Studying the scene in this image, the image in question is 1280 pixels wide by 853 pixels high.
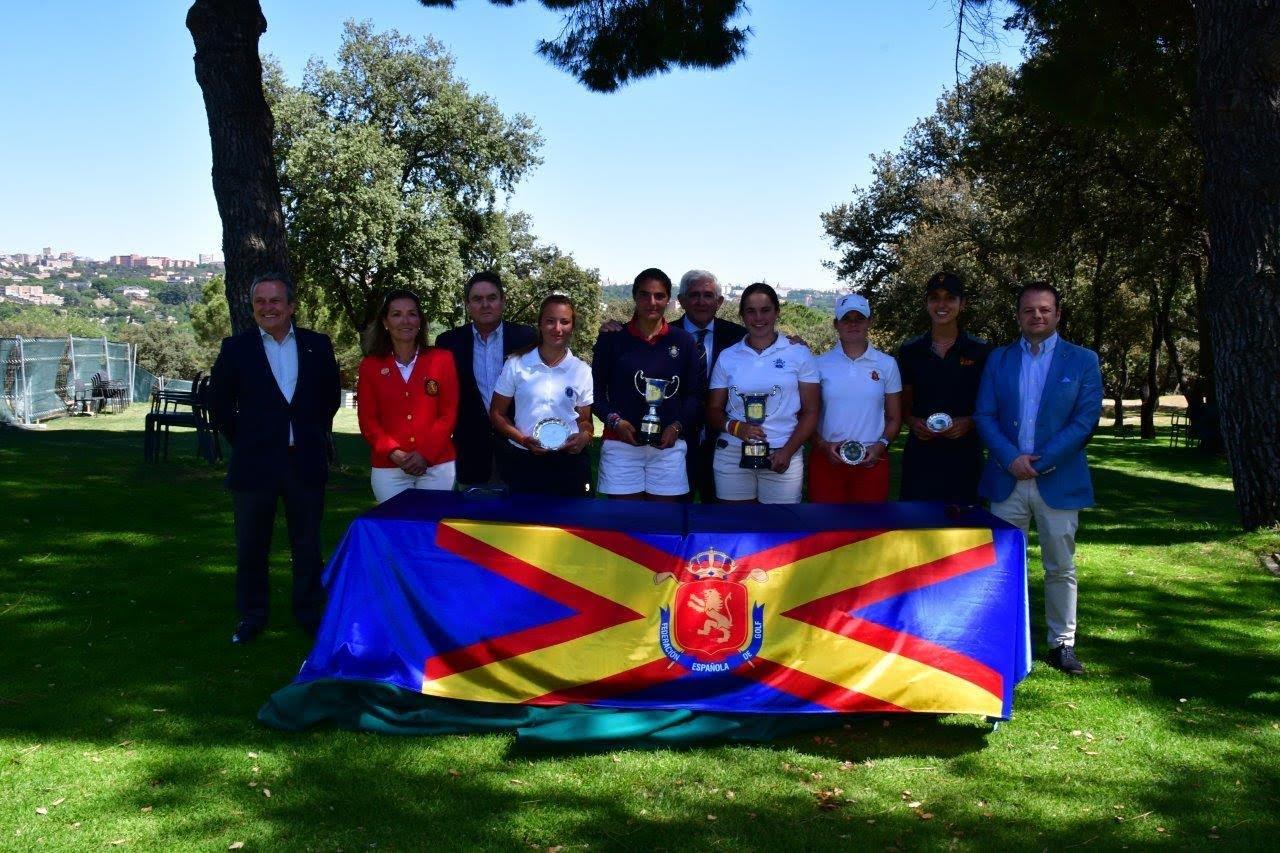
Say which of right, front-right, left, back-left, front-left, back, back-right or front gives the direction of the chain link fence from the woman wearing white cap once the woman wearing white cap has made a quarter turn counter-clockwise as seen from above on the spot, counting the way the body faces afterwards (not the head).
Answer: back-left

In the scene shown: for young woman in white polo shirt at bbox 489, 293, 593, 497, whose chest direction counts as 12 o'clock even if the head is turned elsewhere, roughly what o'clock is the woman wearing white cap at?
The woman wearing white cap is roughly at 9 o'clock from the young woman in white polo shirt.

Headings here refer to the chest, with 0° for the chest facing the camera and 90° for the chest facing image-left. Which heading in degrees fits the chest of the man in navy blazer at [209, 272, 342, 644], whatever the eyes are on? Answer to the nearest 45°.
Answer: approximately 0°

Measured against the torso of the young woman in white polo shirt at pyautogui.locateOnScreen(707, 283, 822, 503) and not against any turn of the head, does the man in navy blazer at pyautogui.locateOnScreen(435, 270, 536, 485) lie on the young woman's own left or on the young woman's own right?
on the young woman's own right

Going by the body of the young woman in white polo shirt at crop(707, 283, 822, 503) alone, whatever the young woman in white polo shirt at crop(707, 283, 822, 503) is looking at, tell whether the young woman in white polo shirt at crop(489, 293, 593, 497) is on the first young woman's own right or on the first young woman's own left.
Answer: on the first young woman's own right

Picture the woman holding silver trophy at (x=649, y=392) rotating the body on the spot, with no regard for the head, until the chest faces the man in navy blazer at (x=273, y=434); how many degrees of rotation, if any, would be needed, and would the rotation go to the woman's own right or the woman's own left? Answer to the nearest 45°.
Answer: approximately 90° to the woman's own right

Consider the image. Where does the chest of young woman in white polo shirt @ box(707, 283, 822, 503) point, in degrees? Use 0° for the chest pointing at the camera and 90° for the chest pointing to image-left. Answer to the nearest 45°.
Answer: approximately 0°

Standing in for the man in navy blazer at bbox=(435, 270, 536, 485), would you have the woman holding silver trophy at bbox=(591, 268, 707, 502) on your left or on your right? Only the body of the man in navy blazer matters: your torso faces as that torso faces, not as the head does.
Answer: on your left
